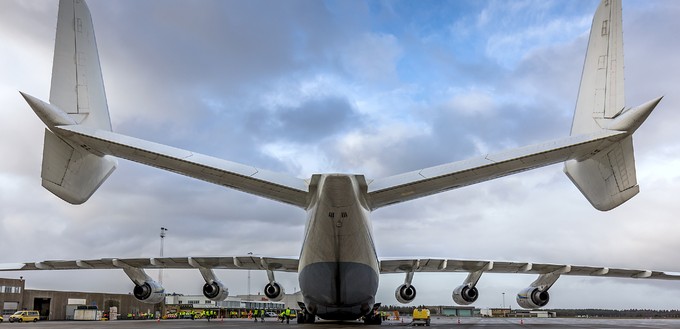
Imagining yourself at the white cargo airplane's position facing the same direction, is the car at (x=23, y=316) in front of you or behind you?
in front

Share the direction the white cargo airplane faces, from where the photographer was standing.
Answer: facing away from the viewer
